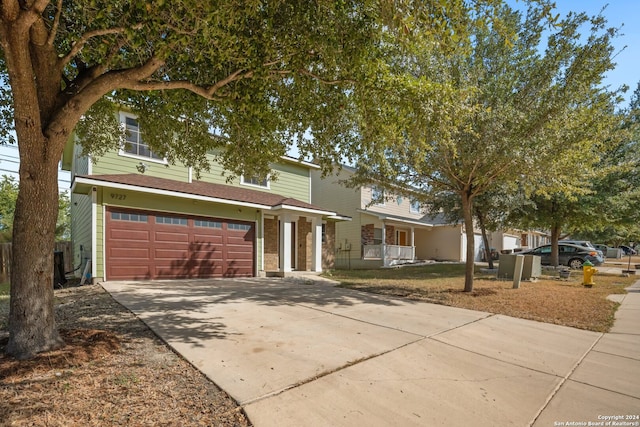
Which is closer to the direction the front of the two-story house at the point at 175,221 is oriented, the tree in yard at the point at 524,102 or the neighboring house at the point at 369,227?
the tree in yard

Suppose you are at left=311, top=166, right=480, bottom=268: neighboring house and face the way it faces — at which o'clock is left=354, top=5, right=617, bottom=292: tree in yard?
The tree in yard is roughly at 1 o'clock from the neighboring house.

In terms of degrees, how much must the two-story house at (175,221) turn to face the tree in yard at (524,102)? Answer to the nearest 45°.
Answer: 0° — it already faces it

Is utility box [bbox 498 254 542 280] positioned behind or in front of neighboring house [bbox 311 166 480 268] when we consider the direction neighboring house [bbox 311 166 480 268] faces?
in front

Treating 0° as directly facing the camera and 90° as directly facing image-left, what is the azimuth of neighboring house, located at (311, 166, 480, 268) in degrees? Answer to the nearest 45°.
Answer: approximately 315°

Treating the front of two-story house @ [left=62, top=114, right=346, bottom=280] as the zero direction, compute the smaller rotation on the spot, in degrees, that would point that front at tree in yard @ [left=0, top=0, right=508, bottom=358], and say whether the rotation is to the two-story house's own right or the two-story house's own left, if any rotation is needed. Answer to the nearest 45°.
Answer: approximately 45° to the two-story house's own right

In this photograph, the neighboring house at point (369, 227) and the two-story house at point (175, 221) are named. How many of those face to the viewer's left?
0

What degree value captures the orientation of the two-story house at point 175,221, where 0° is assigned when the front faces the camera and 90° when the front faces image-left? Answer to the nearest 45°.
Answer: approximately 315°
